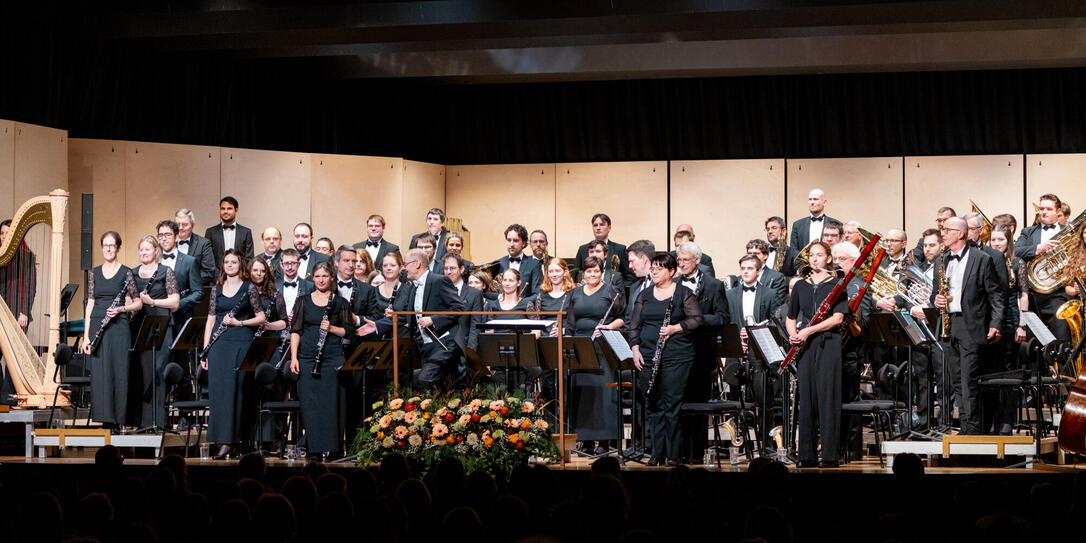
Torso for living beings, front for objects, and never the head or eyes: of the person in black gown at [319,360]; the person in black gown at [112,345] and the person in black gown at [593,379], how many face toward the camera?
3

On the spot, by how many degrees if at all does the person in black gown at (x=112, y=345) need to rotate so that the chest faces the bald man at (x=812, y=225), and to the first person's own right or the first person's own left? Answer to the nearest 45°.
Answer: approximately 90° to the first person's own left

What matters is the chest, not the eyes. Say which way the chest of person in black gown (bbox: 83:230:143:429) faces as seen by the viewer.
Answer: toward the camera

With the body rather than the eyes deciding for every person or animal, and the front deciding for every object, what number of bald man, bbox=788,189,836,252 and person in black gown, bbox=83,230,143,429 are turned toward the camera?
2

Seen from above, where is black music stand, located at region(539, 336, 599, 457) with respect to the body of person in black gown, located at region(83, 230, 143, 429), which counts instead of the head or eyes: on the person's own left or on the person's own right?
on the person's own left

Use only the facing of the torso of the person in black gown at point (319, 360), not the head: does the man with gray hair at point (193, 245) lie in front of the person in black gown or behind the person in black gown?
behind

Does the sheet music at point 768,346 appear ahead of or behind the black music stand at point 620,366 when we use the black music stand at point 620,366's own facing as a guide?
ahead

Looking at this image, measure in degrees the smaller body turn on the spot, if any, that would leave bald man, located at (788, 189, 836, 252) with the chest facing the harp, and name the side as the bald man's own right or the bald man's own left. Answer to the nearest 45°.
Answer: approximately 45° to the bald man's own right

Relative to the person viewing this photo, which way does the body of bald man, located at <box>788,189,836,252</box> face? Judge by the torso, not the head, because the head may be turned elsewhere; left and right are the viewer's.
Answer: facing the viewer

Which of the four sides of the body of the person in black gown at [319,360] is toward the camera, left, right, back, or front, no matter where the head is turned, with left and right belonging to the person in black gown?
front
